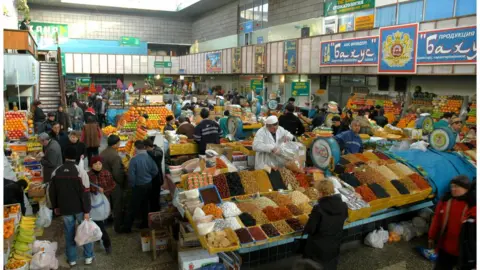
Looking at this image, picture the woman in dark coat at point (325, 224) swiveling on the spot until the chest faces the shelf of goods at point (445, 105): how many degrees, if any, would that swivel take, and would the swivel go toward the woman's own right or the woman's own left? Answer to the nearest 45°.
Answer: approximately 45° to the woman's own right

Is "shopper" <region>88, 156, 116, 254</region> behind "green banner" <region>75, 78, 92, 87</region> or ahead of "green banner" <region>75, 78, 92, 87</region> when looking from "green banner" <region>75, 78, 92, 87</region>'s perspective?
ahead

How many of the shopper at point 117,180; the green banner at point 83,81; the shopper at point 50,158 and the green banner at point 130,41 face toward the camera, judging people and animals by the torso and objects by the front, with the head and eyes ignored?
2

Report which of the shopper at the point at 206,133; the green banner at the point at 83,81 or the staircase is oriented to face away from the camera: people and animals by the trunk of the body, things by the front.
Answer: the shopper

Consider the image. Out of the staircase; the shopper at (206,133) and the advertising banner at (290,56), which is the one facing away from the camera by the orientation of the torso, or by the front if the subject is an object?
the shopper

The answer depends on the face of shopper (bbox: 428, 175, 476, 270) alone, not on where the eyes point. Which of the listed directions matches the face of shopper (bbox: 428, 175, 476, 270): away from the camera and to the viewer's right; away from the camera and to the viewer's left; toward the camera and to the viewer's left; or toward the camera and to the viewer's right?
toward the camera and to the viewer's left

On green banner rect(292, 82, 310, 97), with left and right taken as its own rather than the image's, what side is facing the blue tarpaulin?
front

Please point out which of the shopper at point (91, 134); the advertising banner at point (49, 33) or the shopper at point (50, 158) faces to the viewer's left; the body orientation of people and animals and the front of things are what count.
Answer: the shopper at point (50, 158)

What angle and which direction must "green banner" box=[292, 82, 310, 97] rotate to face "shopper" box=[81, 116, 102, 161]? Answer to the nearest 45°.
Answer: approximately 45° to its right

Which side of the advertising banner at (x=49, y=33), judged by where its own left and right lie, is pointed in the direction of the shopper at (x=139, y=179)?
front

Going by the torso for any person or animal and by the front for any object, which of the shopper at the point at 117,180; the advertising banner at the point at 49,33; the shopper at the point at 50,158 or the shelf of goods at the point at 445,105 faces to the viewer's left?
the shopper at the point at 50,158

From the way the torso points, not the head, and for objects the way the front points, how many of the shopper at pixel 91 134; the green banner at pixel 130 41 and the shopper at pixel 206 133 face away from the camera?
2
